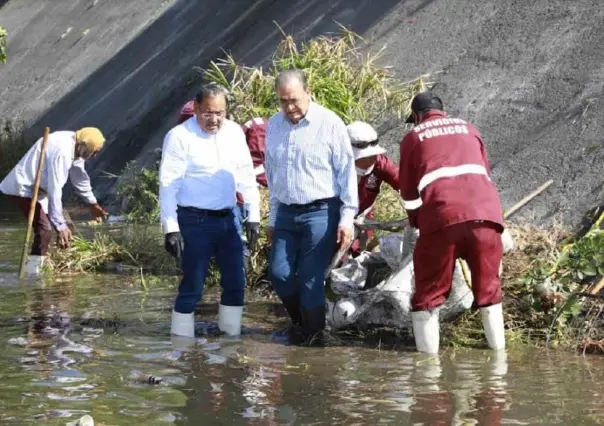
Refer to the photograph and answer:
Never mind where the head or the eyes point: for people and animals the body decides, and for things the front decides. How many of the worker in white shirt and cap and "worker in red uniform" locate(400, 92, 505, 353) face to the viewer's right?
1

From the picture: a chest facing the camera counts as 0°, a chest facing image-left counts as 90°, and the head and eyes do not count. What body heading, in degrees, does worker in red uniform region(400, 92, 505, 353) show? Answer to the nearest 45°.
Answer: approximately 135°

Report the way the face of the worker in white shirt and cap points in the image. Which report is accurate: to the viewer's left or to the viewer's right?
to the viewer's right

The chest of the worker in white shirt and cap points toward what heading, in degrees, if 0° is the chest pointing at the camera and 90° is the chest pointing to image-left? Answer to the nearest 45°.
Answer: approximately 270°
